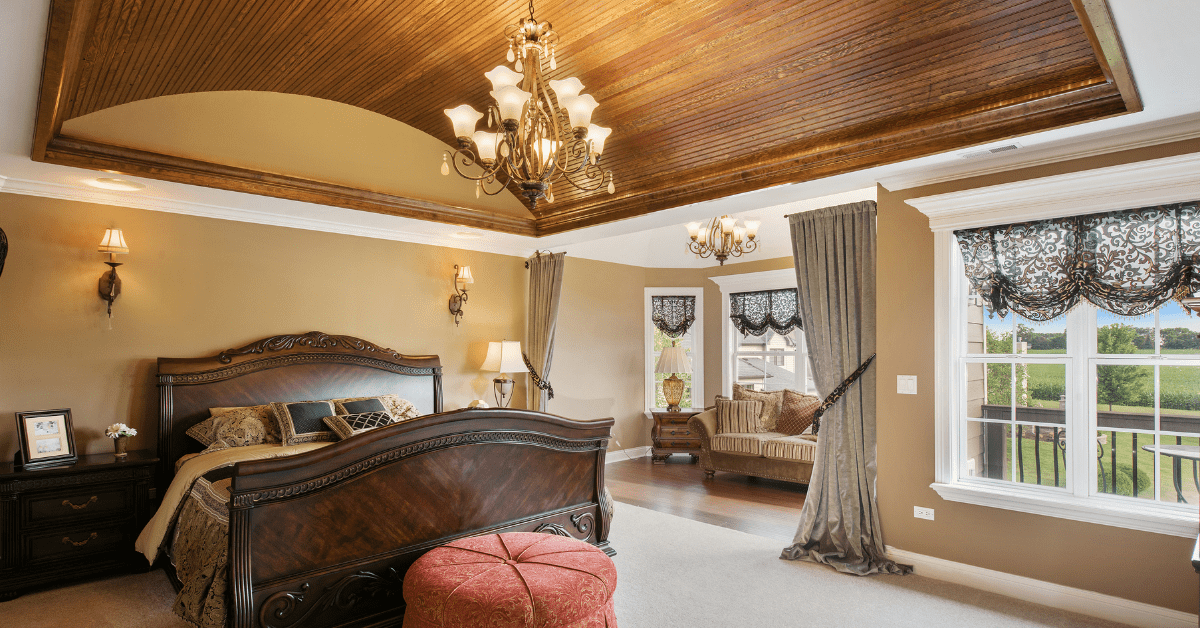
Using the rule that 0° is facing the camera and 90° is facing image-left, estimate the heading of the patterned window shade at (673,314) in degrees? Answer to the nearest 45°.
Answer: approximately 0°

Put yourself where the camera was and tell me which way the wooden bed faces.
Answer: facing the viewer and to the right of the viewer

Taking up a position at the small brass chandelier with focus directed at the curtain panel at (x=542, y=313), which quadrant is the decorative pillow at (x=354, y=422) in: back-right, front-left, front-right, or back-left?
front-left

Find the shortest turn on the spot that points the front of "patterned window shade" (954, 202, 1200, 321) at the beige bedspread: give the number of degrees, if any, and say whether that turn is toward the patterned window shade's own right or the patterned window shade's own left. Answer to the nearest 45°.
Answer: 0° — it already faces it

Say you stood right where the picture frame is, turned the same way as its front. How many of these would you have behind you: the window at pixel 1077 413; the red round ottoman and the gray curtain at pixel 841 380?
0

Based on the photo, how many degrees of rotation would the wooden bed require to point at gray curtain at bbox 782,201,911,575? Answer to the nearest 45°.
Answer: approximately 45° to its left

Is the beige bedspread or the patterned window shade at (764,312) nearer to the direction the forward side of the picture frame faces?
the beige bedspread

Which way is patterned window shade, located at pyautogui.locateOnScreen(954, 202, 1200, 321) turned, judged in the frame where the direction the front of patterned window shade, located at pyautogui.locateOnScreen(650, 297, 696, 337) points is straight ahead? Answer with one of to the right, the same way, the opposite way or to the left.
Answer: to the right

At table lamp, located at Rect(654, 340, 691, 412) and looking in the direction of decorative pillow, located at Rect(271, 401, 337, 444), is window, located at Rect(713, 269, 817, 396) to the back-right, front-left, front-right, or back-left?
back-left

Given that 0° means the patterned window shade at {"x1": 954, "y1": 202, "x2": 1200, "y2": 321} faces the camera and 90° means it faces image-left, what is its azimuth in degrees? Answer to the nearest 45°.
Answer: approximately 45°

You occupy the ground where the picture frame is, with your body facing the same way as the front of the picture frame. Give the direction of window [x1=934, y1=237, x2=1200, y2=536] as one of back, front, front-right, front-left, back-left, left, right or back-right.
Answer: front-left

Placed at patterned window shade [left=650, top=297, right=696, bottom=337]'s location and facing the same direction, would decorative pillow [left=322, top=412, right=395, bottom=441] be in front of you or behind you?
in front

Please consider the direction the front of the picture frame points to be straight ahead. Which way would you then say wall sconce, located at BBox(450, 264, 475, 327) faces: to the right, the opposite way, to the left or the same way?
the same way

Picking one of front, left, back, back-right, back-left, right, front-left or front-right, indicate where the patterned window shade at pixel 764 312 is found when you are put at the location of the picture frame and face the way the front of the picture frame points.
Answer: left

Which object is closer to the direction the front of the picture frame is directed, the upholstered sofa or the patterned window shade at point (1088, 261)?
the patterned window shade

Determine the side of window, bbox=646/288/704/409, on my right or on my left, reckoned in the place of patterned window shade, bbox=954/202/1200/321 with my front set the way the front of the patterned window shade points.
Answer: on my right

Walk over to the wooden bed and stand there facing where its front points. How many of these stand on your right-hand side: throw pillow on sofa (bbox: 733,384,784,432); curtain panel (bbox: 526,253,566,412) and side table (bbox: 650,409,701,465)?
0

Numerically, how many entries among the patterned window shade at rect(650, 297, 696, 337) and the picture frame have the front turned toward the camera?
2
